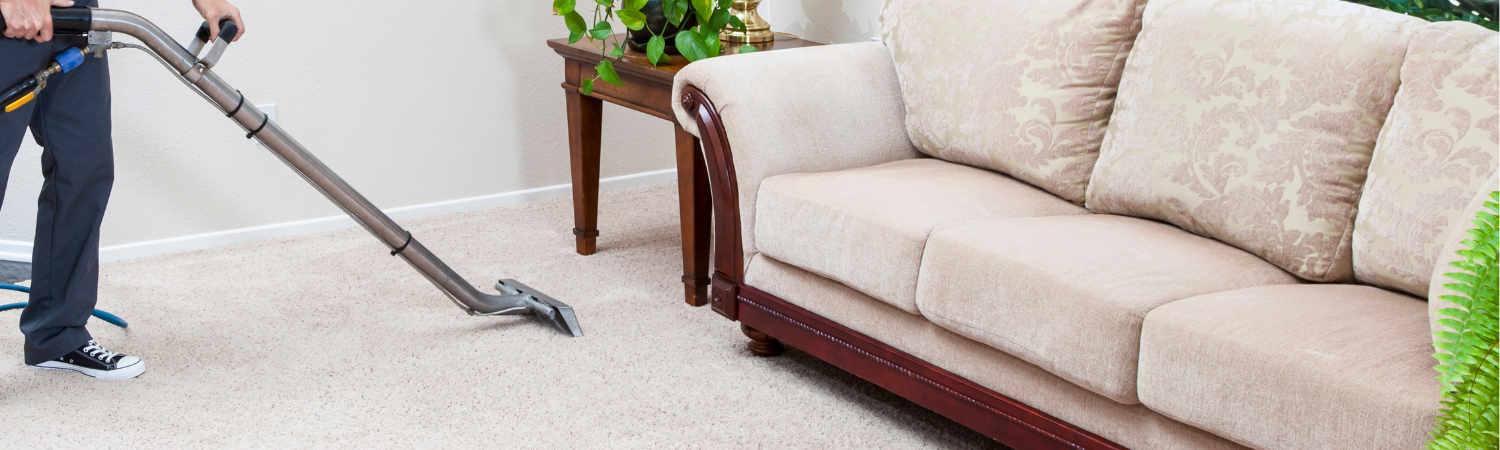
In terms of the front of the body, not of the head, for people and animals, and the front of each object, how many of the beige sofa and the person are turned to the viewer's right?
1

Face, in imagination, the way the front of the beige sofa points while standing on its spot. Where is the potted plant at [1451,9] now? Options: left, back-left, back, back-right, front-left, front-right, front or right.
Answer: back

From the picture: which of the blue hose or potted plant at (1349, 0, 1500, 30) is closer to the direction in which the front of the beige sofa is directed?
the blue hose

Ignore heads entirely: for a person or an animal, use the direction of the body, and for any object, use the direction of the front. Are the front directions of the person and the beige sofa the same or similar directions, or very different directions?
very different directions

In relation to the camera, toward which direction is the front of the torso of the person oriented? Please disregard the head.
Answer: to the viewer's right

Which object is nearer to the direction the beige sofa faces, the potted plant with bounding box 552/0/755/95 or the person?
the person
